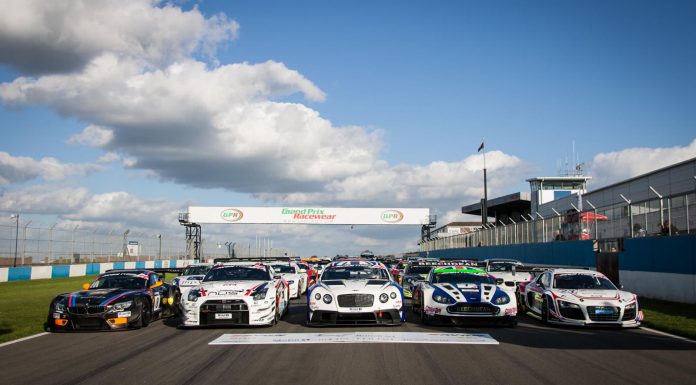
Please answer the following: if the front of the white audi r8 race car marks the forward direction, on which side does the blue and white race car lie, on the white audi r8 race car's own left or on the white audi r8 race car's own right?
on the white audi r8 race car's own right

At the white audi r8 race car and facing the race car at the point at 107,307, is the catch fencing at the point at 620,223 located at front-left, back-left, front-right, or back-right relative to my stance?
back-right

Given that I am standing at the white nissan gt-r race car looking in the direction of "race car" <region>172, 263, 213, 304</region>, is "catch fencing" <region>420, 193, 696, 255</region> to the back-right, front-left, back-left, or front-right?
front-right

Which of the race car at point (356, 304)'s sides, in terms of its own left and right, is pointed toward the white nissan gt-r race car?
right

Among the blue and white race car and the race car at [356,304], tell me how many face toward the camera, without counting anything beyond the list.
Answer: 2

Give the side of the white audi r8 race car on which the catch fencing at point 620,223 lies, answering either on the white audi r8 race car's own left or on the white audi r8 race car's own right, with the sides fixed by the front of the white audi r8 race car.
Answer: on the white audi r8 race car's own left

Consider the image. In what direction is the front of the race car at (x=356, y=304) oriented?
toward the camera

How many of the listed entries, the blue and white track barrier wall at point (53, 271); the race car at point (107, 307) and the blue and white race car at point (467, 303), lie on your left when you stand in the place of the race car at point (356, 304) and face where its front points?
1

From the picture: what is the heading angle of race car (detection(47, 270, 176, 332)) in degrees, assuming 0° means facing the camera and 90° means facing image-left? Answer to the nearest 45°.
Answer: approximately 45°

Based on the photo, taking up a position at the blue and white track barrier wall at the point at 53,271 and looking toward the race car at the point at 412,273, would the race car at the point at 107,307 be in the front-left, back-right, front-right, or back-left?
front-right

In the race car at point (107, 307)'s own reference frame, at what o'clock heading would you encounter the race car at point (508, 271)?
the race car at point (508, 271) is roughly at 7 o'clock from the race car at point (107, 307).

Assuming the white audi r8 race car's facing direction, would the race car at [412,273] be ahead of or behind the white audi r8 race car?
behind

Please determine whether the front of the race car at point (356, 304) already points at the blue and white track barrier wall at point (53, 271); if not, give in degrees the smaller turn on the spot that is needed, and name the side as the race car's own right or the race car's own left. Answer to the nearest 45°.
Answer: approximately 135° to the race car's own right

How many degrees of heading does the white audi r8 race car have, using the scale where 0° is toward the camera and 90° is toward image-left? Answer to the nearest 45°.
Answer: approximately 315°

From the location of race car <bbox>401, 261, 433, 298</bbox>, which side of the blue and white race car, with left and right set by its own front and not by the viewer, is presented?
back

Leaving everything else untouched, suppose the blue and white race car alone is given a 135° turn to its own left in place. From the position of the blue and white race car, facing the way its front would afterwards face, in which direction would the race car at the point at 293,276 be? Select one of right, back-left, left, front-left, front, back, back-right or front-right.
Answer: left

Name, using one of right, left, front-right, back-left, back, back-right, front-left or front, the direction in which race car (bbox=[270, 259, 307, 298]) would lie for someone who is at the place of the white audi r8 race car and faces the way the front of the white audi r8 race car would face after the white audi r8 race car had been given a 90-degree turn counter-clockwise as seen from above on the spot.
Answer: left

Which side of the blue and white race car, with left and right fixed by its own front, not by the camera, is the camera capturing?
front
